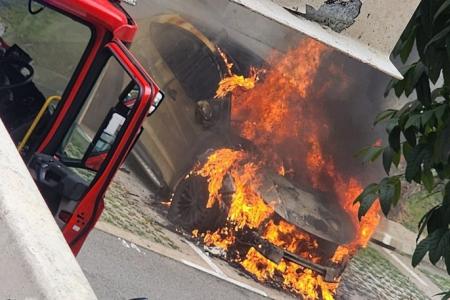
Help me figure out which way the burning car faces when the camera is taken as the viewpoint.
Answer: facing the viewer and to the right of the viewer
